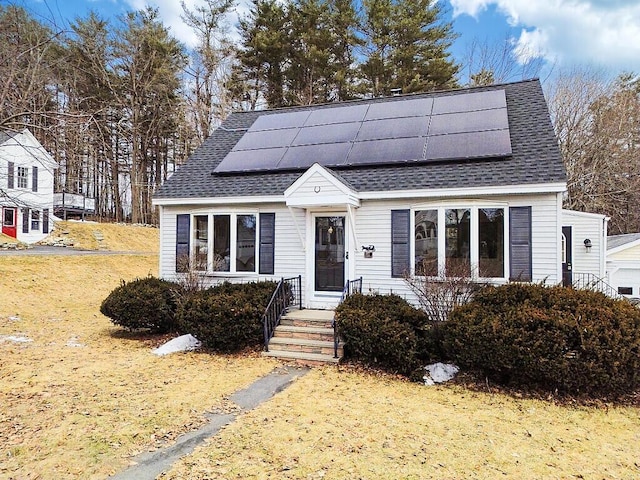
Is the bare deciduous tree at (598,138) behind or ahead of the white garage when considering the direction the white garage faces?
behind

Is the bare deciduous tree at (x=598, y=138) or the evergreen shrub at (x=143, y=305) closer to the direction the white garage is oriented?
the evergreen shrub

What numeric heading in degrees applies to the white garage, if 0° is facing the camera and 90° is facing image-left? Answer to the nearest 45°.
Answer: approximately 0°

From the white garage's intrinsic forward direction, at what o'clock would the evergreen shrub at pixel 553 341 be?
The evergreen shrub is roughly at 12 o'clock from the white garage.

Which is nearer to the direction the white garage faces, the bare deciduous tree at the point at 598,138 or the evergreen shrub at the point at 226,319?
the evergreen shrub

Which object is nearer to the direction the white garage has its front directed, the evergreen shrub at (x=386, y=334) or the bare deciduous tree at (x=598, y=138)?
the evergreen shrub

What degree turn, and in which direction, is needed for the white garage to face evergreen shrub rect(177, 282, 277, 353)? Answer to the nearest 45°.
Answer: approximately 45° to its right
